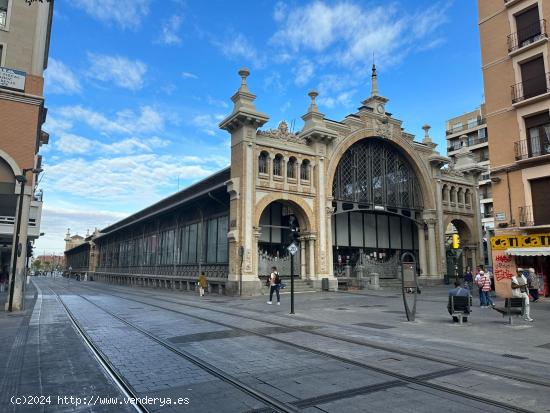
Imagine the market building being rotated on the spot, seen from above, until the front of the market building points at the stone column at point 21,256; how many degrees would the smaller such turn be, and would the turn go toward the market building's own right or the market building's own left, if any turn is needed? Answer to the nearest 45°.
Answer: approximately 90° to the market building's own right

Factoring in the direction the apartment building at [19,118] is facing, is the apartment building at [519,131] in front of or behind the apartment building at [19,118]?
in front

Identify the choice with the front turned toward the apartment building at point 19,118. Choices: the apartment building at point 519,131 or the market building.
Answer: the apartment building at point 519,131

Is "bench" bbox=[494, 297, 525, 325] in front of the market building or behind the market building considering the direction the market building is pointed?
in front

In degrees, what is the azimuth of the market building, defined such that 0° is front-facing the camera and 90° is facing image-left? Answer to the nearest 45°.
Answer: approximately 315°

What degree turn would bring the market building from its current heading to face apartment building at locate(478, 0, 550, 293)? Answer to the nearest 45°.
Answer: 0° — it already faces it

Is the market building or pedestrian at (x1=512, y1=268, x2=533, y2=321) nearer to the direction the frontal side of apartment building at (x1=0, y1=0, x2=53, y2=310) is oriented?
the pedestrian

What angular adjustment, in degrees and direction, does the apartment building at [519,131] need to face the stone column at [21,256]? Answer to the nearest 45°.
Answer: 0° — it already faces it
